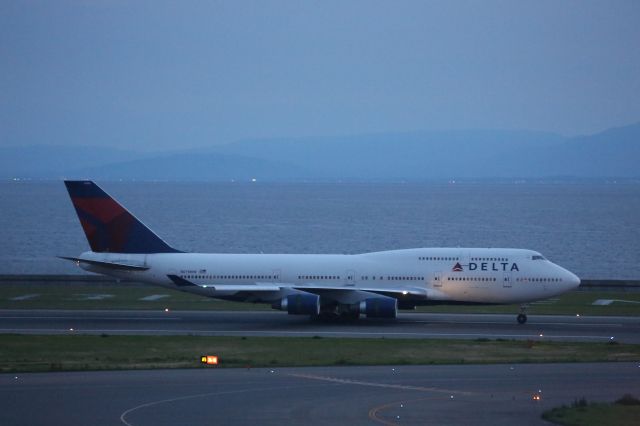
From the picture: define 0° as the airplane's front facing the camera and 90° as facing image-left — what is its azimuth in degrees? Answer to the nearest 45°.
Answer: approximately 270°
